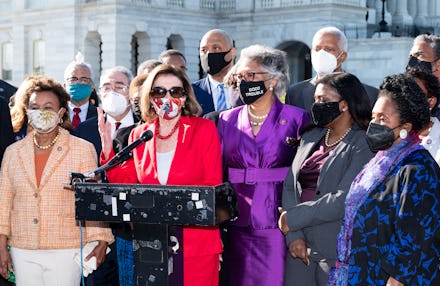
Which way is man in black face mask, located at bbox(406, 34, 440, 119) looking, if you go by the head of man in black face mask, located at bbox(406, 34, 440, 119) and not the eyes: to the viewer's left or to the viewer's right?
to the viewer's left

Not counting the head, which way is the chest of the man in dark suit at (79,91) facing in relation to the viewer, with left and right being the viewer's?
facing the viewer

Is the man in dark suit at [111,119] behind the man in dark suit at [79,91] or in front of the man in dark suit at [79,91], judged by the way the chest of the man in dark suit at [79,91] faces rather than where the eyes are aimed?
in front

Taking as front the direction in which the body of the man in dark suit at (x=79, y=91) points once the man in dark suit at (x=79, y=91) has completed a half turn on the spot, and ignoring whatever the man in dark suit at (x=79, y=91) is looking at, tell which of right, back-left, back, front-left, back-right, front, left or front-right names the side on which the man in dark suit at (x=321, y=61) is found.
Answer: back-right

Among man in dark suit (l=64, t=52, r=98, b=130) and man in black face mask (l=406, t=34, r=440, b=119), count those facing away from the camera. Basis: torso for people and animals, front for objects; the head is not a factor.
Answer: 0

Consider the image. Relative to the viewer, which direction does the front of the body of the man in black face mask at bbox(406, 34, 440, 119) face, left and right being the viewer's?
facing the viewer and to the left of the viewer

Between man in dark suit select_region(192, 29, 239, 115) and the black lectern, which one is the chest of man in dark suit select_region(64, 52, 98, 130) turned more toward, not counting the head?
the black lectern

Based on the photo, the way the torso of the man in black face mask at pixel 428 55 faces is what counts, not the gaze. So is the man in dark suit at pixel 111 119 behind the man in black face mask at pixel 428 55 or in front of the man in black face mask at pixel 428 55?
in front

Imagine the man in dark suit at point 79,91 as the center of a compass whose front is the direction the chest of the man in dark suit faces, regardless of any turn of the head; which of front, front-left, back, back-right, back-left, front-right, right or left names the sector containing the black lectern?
front

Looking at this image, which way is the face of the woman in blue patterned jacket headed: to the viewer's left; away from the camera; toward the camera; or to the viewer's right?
to the viewer's left
